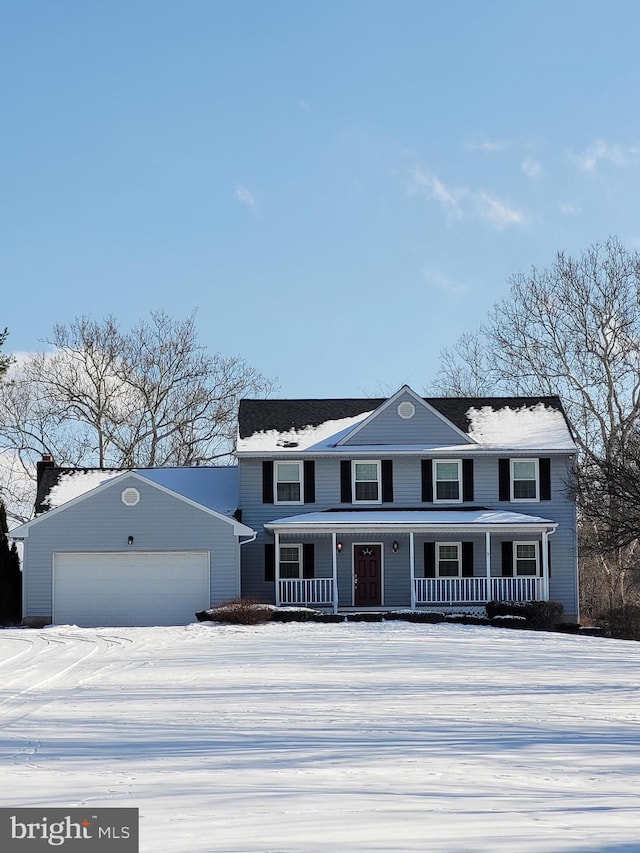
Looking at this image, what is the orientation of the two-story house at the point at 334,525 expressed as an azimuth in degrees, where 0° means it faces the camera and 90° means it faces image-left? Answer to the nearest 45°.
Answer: approximately 0°
